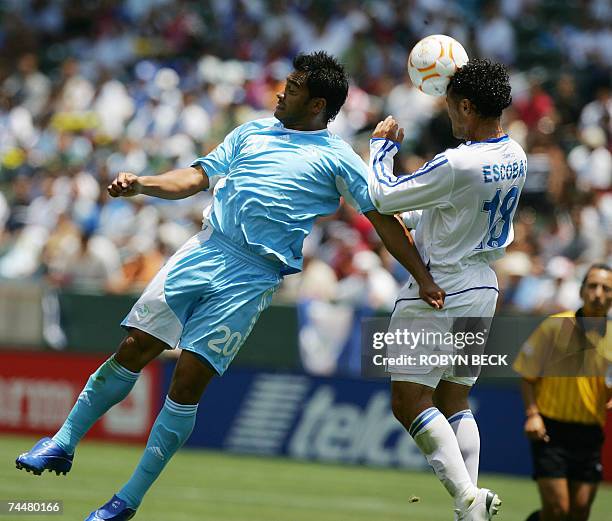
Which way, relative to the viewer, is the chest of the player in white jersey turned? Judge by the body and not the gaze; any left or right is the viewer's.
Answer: facing away from the viewer and to the left of the viewer

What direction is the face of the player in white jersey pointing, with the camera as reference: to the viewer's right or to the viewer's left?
to the viewer's left

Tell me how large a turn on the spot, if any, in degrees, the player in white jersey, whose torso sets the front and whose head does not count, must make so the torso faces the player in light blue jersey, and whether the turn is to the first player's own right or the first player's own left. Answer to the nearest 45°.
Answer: approximately 45° to the first player's own left

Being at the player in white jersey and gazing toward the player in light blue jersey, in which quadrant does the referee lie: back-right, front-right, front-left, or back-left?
back-right

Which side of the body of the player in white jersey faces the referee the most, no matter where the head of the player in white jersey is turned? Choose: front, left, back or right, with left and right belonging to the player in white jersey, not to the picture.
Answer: right
